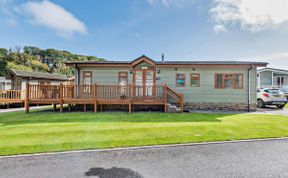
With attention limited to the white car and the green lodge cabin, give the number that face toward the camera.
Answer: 1

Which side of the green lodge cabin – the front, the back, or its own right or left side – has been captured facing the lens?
front

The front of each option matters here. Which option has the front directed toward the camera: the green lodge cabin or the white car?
the green lodge cabin

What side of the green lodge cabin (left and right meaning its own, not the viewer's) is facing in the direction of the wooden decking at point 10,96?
right

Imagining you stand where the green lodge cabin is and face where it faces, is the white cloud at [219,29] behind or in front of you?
behind
